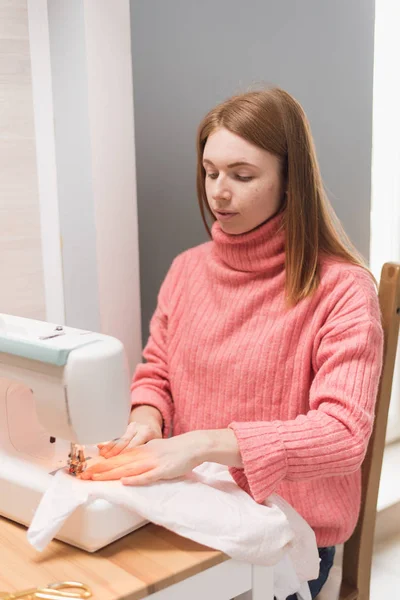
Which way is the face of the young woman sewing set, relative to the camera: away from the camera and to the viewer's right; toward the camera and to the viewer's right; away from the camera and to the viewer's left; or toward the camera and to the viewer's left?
toward the camera and to the viewer's left

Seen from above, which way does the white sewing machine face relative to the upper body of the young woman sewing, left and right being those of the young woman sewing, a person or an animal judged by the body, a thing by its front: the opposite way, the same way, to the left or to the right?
the opposite way

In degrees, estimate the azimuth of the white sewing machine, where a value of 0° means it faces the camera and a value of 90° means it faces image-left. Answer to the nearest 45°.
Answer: approximately 225°
